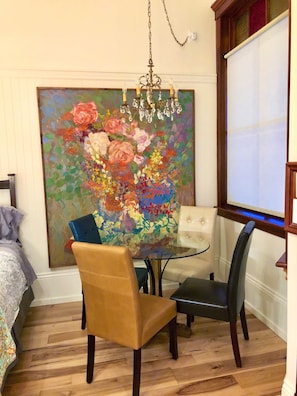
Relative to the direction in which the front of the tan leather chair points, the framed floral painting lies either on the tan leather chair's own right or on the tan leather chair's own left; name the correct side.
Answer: on the tan leather chair's own left

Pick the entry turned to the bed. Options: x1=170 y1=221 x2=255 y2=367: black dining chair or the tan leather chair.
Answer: the black dining chair

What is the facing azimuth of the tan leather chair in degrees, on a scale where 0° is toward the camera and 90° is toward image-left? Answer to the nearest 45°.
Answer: approximately 225°

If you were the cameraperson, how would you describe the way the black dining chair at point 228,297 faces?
facing to the left of the viewer

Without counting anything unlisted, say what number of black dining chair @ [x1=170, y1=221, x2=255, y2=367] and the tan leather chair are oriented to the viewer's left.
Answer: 1

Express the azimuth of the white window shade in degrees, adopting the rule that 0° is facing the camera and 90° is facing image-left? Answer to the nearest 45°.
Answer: approximately 45°

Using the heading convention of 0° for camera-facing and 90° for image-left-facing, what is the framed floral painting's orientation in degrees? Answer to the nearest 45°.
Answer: approximately 315°

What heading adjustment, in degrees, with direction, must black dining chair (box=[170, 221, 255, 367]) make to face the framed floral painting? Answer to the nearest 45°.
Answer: approximately 45° to its right
